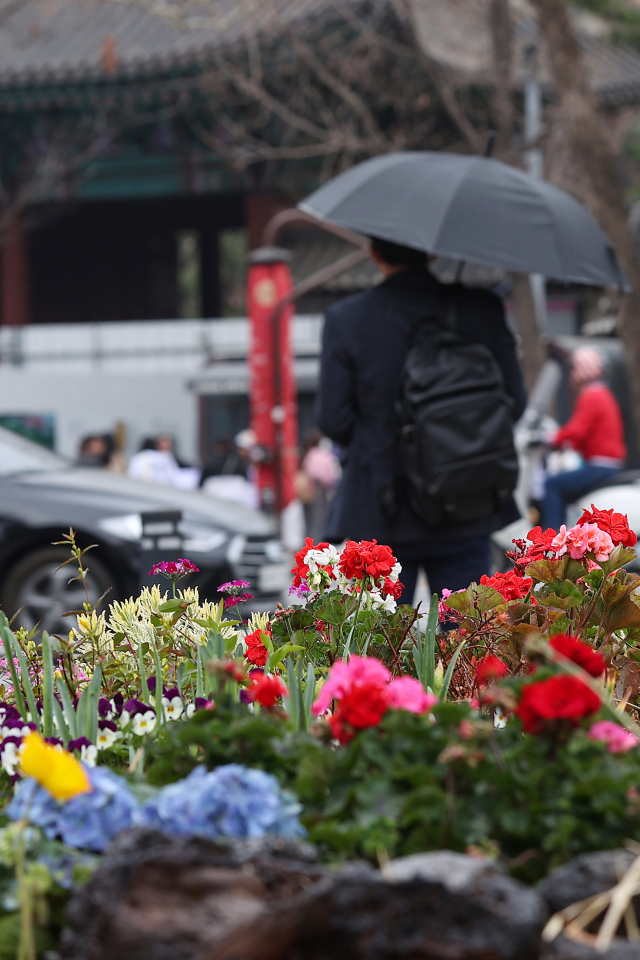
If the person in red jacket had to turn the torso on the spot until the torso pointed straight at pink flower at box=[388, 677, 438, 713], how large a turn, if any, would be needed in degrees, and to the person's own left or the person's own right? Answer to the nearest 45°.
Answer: approximately 90° to the person's own left

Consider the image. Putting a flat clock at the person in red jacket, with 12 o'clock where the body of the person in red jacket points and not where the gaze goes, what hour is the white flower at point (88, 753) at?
The white flower is roughly at 9 o'clock from the person in red jacket.

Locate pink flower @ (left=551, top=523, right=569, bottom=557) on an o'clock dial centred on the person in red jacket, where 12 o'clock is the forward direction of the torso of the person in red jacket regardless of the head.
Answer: The pink flower is roughly at 9 o'clock from the person in red jacket.

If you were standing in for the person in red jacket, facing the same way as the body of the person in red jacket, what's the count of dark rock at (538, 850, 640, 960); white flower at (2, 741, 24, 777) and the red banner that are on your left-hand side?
2

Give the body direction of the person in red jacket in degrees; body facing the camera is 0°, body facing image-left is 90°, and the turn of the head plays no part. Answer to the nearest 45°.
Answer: approximately 90°

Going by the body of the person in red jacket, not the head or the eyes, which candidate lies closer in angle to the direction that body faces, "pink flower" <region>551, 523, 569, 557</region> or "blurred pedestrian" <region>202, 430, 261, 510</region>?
the blurred pedestrian

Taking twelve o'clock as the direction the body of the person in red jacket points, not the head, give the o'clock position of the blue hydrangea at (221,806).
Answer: The blue hydrangea is roughly at 9 o'clock from the person in red jacket.

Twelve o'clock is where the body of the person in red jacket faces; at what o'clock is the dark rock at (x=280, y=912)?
The dark rock is roughly at 9 o'clock from the person in red jacket.
